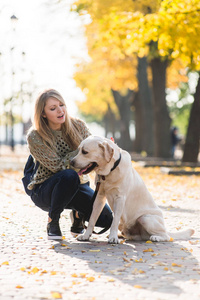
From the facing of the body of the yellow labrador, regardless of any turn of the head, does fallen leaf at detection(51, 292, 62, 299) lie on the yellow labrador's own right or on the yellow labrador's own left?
on the yellow labrador's own left

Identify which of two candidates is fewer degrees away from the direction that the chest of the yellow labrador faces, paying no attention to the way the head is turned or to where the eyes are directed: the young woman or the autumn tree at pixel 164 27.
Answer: the young woman

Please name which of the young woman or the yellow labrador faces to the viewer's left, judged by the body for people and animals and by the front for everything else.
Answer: the yellow labrador

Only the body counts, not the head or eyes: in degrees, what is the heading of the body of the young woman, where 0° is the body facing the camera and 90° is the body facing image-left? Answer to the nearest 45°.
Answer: approximately 315°

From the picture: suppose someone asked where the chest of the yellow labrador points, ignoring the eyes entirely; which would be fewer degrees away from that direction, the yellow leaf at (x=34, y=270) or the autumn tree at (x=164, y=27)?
the yellow leaf

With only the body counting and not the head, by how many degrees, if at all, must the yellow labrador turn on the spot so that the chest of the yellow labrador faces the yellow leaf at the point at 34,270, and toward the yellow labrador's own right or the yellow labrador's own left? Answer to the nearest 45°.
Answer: approximately 45° to the yellow labrador's own left

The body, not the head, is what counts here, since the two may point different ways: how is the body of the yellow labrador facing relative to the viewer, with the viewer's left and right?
facing to the left of the viewer

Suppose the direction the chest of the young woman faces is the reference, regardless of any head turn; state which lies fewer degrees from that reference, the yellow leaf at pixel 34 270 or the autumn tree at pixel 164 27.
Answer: the yellow leaf

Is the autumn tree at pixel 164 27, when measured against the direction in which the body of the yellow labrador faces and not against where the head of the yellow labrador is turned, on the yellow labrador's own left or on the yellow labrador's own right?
on the yellow labrador's own right

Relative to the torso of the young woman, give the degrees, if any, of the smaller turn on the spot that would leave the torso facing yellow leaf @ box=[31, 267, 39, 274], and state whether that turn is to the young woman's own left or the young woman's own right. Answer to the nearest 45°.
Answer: approximately 45° to the young woman's own right

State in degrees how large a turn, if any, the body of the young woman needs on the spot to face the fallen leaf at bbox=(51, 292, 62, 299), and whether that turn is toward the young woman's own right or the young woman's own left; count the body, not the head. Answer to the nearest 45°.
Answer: approximately 45° to the young woman's own right

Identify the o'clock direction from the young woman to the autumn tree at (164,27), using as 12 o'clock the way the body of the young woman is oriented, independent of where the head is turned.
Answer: The autumn tree is roughly at 8 o'clock from the young woman.
